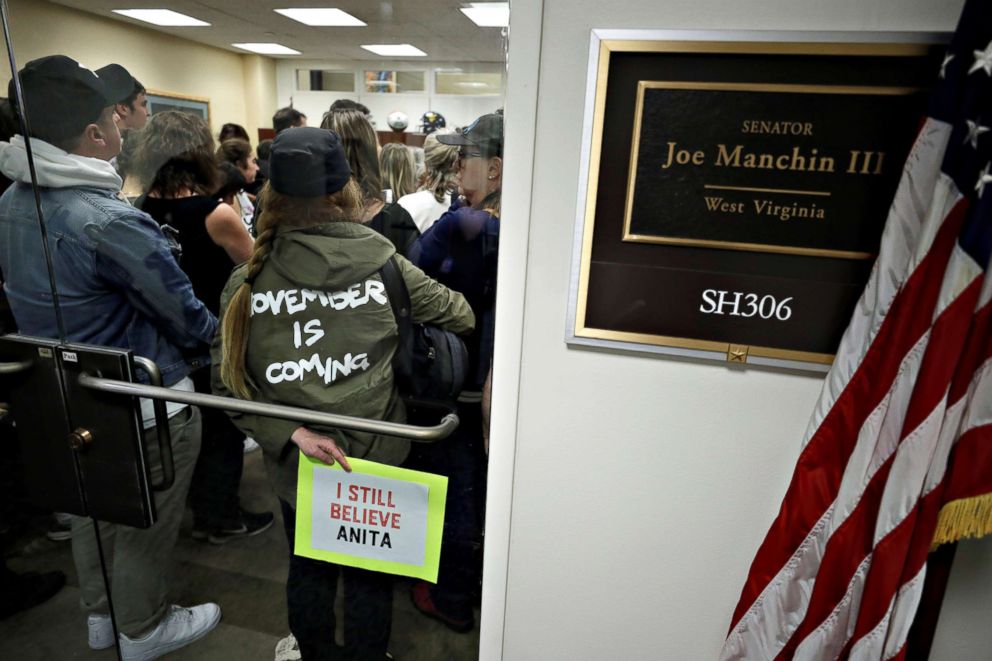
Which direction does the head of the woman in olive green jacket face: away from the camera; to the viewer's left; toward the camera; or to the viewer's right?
away from the camera

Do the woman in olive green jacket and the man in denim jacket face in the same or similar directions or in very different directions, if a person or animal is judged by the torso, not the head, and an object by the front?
same or similar directions

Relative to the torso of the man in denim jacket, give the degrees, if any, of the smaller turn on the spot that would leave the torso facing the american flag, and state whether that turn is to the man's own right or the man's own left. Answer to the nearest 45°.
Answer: approximately 90° to the man's own right

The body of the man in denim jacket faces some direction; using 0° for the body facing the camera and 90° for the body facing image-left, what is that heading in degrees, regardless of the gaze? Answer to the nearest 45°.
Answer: approximately 225°

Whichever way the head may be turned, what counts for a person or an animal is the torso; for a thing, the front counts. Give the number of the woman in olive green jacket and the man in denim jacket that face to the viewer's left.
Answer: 0

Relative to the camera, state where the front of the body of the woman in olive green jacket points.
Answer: away from the camera

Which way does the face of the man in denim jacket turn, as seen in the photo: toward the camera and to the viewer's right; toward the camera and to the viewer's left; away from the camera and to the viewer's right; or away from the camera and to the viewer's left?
away from the camera and to the viewer's right

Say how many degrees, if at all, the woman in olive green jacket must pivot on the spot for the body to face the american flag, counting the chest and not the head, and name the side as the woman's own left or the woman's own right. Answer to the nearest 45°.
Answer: approximately 135° to the woman's own right

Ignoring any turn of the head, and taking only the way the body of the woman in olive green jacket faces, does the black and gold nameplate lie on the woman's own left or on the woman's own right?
on the woman's own right
